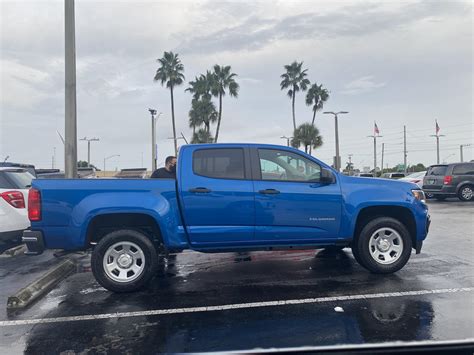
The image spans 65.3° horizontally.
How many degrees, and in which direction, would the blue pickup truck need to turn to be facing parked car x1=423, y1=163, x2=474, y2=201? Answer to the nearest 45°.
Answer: approximately 45° to its left

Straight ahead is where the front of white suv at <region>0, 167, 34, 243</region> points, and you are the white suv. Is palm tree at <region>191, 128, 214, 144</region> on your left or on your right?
on your right

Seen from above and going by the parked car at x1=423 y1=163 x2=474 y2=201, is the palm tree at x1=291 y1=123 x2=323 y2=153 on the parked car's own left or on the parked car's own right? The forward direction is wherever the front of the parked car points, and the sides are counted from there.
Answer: on the parked car's own left

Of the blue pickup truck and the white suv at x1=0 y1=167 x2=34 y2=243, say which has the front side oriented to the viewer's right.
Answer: the blue pickup truck

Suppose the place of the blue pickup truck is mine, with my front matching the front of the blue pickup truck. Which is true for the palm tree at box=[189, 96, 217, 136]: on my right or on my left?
on my left

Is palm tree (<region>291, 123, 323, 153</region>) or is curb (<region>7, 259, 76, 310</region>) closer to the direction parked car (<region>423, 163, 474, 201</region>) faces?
the palm tree

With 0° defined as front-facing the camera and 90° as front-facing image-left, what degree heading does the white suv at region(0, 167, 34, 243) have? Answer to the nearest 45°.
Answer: approximately 135°

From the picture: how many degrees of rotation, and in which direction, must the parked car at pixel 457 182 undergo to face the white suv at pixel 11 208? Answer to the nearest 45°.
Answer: approximately 180°

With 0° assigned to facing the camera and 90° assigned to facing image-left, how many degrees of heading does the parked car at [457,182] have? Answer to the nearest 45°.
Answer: approximately 225°

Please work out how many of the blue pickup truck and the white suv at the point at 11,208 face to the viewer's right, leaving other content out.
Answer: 1

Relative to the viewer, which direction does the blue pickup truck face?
to the viewer's right

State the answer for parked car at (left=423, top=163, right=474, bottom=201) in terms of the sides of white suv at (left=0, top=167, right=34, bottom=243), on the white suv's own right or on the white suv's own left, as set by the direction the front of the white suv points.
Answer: on the white suv's own right
